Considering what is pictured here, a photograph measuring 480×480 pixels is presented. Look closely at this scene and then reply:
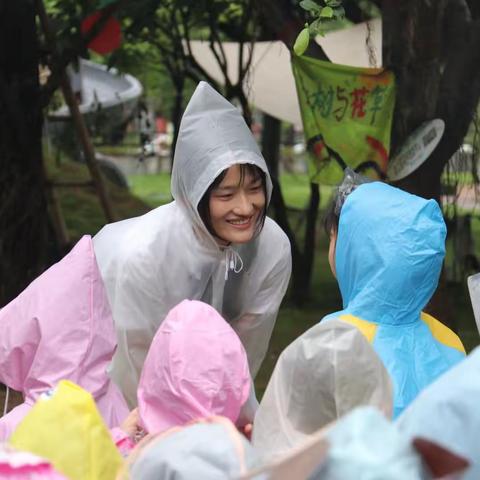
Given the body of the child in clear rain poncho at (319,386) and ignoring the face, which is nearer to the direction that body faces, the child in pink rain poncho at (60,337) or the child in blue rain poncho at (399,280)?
the child in blue rain poncho

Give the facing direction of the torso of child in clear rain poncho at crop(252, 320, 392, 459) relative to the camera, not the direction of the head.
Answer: away from the camera

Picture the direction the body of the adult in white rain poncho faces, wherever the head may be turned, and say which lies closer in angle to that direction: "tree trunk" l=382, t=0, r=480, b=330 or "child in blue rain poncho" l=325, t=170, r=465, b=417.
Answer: the child in blue rain poncho

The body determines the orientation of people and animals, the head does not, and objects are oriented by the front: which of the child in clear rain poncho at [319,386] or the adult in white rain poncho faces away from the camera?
the child in clear rain poncho

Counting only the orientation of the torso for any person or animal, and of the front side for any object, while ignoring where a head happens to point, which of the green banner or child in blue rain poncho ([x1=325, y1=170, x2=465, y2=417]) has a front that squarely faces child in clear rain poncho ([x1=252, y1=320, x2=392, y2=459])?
the green banner

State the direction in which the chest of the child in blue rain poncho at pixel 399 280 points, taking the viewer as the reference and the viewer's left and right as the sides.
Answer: facing away from the viewer and to the left of the viewer

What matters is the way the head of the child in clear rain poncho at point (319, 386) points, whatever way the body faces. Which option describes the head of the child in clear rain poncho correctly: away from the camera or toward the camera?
away from the camera

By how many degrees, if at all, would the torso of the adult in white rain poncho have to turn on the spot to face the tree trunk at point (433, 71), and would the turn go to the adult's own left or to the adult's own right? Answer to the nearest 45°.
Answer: approximately 90° to the adult's own left

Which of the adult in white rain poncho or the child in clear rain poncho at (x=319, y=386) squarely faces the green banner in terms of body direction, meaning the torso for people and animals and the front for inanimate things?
the child in clear rain poncho
